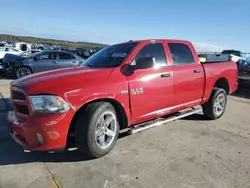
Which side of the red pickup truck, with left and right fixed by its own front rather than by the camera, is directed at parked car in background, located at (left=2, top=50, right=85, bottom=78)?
right

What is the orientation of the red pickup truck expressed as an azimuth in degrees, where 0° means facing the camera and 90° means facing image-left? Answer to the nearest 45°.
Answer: approximately 45°
